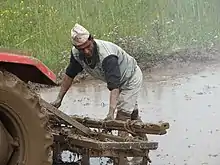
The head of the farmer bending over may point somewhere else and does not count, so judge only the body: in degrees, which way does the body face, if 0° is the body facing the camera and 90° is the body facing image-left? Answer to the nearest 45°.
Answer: approximately 45°
